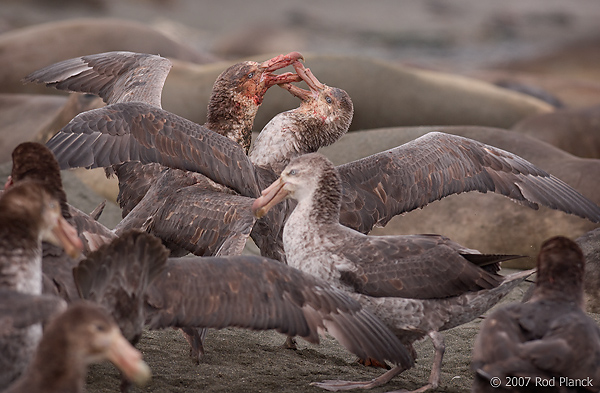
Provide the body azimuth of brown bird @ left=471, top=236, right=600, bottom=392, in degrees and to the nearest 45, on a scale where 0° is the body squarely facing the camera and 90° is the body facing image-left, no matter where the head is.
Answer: approximately 180°

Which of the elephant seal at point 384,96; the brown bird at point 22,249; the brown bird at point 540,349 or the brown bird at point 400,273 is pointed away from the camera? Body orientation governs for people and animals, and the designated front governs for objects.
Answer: the brown bird at point 540,349

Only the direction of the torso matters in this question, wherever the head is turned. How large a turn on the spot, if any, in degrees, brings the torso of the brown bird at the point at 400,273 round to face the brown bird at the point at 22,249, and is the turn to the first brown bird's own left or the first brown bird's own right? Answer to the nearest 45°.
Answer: approximately 45° to the first brown bird's own left

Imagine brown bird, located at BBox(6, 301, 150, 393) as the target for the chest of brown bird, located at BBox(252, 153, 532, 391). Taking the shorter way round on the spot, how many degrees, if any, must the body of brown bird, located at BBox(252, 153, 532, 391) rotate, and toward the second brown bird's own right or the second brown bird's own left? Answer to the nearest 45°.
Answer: approximately 45° to the second brown bird's own left

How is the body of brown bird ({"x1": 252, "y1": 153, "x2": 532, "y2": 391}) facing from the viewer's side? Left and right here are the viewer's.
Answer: facing to the left of the viewer

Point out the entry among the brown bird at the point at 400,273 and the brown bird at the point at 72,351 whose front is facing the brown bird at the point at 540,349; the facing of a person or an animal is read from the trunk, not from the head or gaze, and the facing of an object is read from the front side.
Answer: the brown bird at the point at 72,351

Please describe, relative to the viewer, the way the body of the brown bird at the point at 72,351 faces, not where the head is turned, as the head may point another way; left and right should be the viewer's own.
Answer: facing to the right of the viewer

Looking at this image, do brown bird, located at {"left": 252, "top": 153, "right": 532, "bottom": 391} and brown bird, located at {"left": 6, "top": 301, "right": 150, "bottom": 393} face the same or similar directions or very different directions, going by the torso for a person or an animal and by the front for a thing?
very different directions

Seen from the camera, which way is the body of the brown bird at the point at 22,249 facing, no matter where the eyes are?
to the viewer's right

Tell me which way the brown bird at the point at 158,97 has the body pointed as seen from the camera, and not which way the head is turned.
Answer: to the viewer's right
